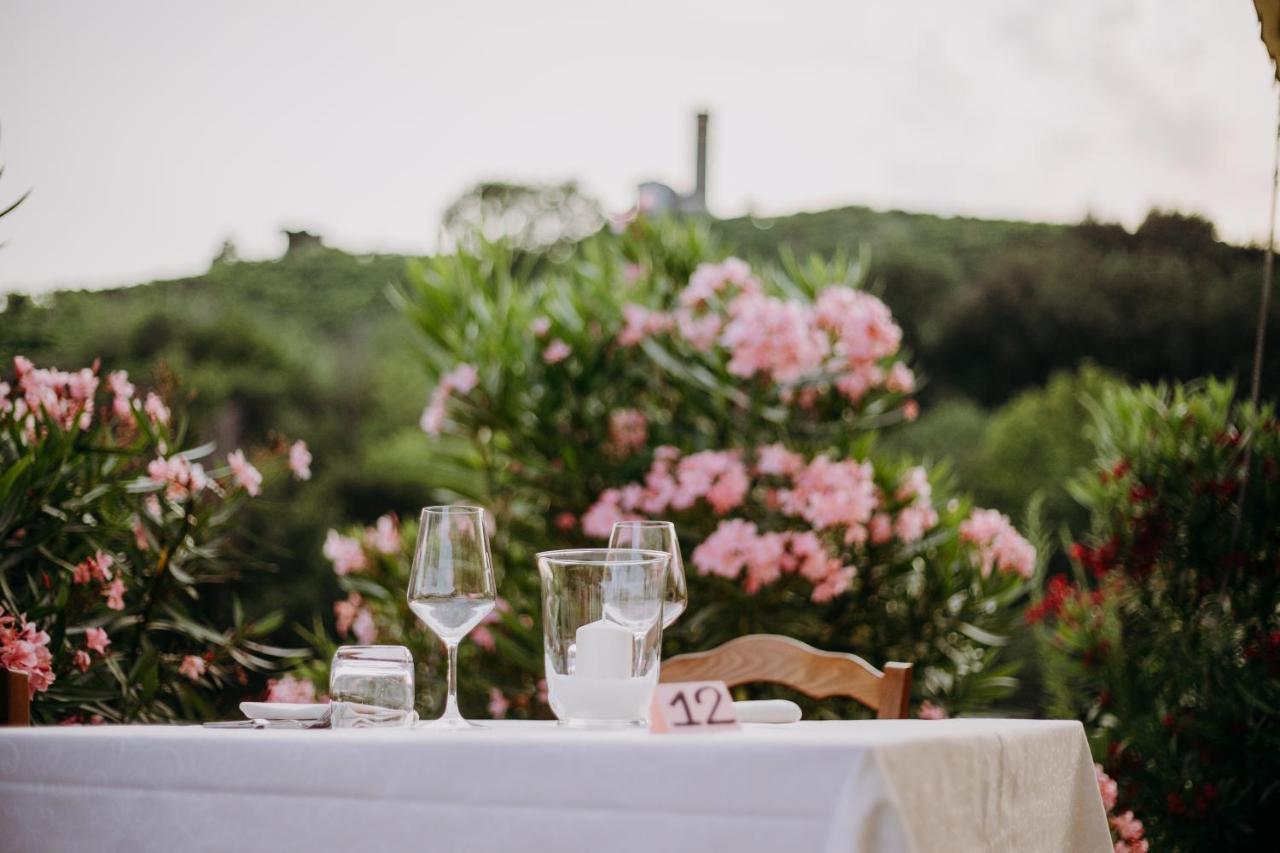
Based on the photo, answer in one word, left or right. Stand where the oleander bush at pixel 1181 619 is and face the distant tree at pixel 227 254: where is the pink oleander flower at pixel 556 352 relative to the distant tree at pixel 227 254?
left

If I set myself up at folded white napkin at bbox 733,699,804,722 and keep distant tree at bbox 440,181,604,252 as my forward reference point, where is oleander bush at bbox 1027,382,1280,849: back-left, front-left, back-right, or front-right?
front-right

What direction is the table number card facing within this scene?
toward the camera

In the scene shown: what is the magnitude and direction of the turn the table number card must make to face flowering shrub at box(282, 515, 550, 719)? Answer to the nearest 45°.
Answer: approximately 180°

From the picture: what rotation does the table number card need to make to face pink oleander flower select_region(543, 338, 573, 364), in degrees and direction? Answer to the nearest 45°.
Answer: approximately 180°

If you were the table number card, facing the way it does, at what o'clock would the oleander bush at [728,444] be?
The oleander bush is roughly at 6 o'clock from the table number card.

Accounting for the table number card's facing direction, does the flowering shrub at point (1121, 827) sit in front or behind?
behind

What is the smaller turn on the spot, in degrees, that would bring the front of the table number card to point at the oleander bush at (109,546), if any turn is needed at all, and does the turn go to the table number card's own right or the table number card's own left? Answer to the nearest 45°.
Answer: approximately 135° to the table number card's own right

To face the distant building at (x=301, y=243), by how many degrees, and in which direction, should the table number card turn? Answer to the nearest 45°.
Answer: approximately 180°

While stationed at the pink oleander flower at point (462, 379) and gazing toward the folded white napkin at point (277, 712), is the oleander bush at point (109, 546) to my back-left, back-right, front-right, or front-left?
front-right

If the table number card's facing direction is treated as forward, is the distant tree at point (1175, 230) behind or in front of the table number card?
behind

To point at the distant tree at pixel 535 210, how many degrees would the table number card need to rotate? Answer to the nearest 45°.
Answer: approximately 180°
